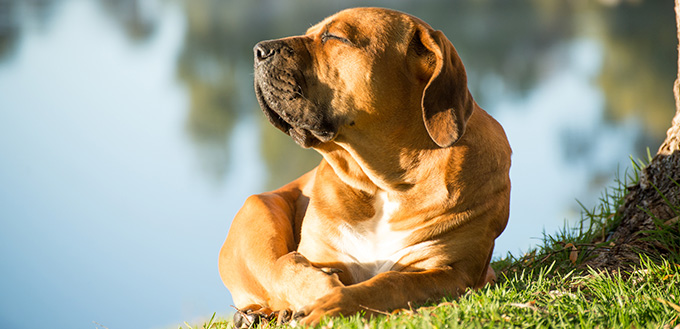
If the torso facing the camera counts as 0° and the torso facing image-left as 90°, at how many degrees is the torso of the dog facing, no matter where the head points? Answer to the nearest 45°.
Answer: approximately 45°
